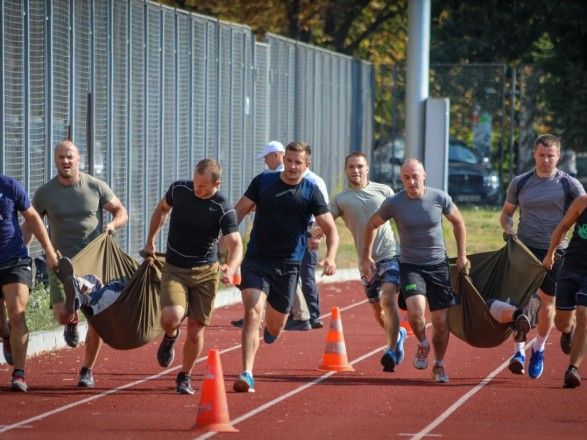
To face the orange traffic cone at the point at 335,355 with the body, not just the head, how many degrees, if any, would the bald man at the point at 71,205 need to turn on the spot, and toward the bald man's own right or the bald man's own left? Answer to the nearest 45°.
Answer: approximately 90° to the bald man's own left

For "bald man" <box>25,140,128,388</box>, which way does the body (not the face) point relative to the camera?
toward the camera

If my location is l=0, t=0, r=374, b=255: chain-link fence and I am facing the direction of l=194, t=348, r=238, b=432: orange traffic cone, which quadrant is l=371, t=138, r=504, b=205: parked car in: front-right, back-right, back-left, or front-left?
back-left

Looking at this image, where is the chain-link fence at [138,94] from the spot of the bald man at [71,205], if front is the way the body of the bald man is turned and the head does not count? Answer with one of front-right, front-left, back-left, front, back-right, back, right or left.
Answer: back

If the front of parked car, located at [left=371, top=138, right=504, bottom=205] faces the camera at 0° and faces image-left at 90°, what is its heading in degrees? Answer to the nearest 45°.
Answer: approximately 315°

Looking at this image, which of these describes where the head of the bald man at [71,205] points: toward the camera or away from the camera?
toward the camera

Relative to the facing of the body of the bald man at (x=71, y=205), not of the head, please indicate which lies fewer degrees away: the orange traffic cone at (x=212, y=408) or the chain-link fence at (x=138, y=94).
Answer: the orange traffic cone
